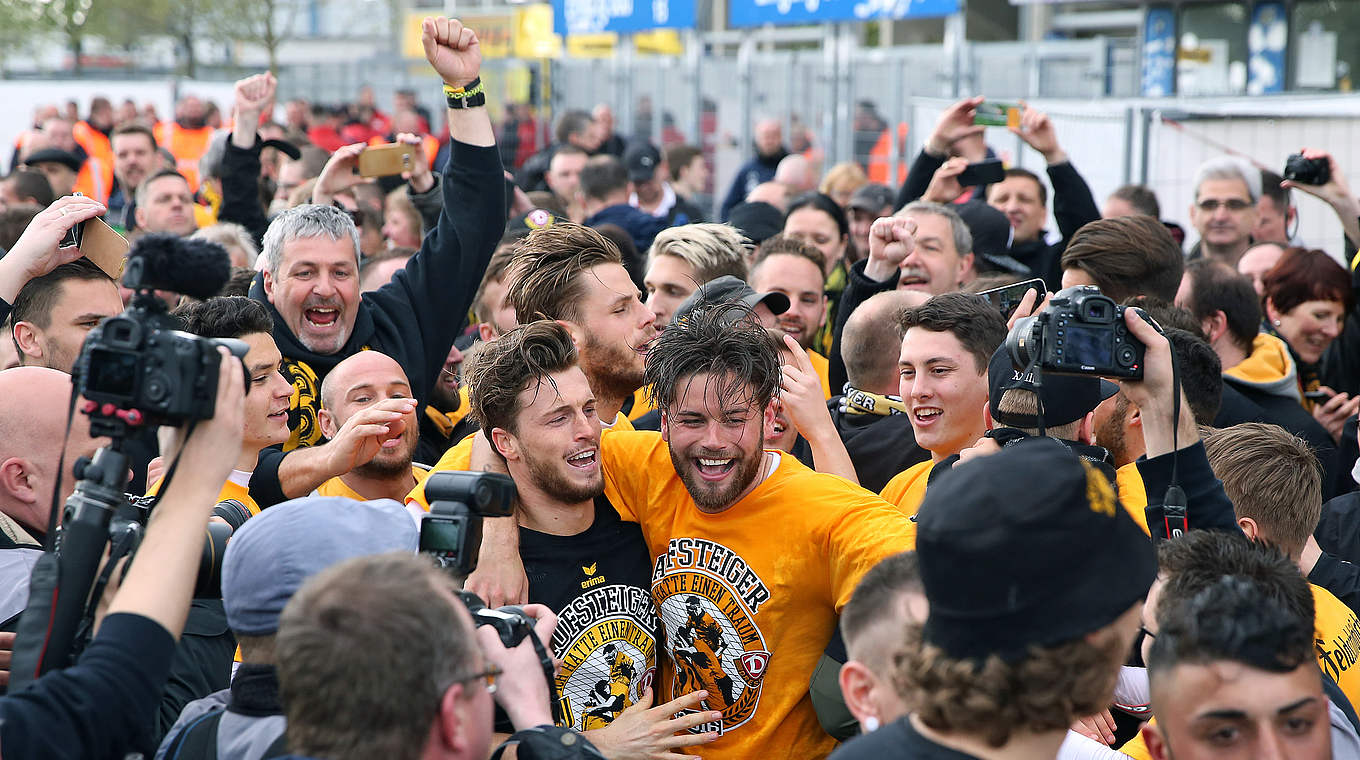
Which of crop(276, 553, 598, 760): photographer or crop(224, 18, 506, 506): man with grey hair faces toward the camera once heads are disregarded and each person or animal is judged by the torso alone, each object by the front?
the man with grey hair

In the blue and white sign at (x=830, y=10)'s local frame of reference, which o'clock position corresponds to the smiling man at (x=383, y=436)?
The smiling man is roughly at 12 o'clock from the blue and white sign.

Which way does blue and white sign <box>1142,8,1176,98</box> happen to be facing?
toward the camera

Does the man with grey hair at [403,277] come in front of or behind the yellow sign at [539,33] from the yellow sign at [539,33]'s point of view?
in front

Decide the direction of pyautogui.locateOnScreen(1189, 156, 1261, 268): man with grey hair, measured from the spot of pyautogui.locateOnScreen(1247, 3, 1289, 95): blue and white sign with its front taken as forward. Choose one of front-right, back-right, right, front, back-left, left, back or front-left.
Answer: front

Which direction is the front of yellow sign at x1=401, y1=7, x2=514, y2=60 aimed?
toward the camera

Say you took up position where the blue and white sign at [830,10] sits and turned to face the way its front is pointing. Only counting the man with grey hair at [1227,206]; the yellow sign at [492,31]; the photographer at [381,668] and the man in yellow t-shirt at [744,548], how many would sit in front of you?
3

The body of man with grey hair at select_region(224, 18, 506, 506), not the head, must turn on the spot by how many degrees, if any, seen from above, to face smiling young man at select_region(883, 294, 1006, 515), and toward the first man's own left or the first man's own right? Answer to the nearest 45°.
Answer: approximately 45° to the first man's own left

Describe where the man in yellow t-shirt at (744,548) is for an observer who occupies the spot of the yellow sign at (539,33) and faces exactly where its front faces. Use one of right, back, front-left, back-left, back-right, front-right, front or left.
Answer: front

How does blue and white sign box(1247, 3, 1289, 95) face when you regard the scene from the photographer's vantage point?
facing the viewer

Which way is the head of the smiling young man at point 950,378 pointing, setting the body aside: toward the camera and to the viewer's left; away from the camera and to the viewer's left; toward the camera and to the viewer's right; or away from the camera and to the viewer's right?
toward the camera and to the viewer's left

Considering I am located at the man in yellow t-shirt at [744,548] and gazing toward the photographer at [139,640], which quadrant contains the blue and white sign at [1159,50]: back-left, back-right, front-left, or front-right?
back-right

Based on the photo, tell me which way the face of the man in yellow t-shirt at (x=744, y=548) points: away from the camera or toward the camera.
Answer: toward the camera

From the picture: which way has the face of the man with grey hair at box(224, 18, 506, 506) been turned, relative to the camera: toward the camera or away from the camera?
toward the camera

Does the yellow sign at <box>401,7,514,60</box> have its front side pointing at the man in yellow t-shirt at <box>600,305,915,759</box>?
yes

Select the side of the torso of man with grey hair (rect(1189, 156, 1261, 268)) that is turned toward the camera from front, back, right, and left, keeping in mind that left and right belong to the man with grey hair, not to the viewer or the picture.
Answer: front

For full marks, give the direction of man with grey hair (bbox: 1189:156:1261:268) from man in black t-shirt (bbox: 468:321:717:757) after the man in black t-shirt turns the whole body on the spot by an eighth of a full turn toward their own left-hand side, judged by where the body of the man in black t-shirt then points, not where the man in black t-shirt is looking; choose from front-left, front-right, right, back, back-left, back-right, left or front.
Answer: front-left
